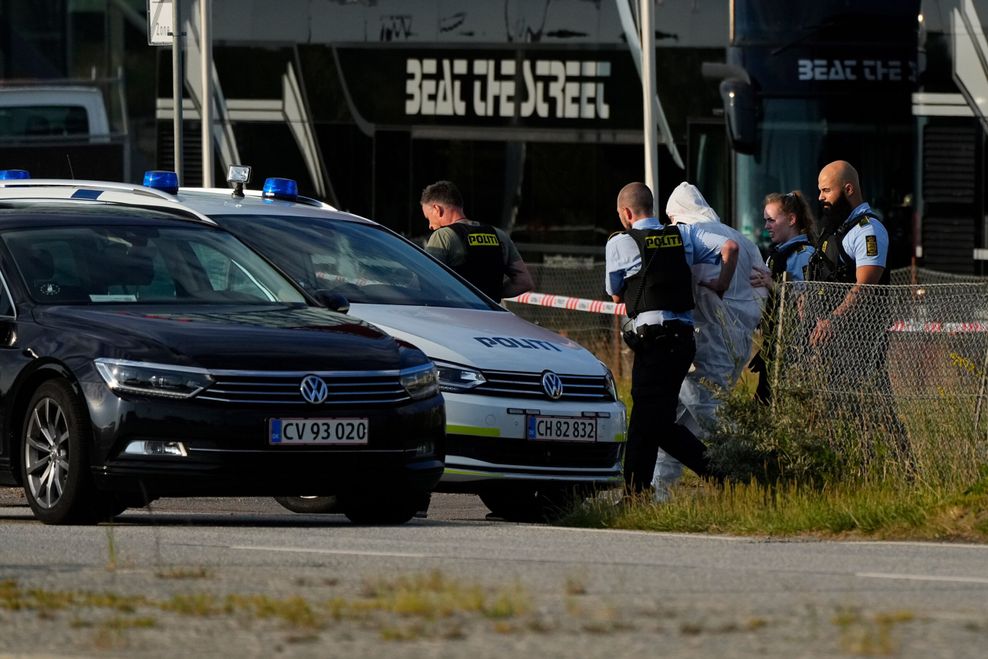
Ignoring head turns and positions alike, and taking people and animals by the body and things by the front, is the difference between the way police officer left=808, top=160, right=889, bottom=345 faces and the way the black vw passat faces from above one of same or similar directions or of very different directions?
very different directions

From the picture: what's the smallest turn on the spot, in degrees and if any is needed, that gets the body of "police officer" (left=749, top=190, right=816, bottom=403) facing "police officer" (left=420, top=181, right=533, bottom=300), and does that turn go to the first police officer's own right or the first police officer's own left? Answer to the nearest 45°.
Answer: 0° — they already face them

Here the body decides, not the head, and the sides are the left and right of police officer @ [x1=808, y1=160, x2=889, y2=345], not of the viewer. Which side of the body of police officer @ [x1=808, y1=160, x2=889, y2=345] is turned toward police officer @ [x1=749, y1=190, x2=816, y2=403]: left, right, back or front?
front

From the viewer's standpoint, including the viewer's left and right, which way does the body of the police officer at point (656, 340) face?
facing away from the viewer and to the left of the viewer

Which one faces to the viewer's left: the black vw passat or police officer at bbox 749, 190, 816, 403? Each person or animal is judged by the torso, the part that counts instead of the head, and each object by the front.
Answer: the police officer

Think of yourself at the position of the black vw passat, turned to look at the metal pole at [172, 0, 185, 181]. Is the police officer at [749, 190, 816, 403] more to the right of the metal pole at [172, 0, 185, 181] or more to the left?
right

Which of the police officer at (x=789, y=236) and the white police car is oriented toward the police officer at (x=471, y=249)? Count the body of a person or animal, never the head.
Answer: the police officer at (x=789, y=236)

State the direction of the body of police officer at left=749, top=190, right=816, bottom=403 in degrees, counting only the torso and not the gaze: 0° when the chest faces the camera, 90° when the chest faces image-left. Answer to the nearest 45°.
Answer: approximately 90°

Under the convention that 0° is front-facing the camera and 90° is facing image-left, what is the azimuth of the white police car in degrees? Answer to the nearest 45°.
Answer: approximately 315°

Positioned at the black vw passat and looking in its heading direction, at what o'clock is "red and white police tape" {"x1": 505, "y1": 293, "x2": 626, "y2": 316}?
The red and white police tape is roughly at 8 o'clock from the black vw passat.

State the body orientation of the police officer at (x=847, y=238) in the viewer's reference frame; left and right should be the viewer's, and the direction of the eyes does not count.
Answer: facing to the left of the viewer
